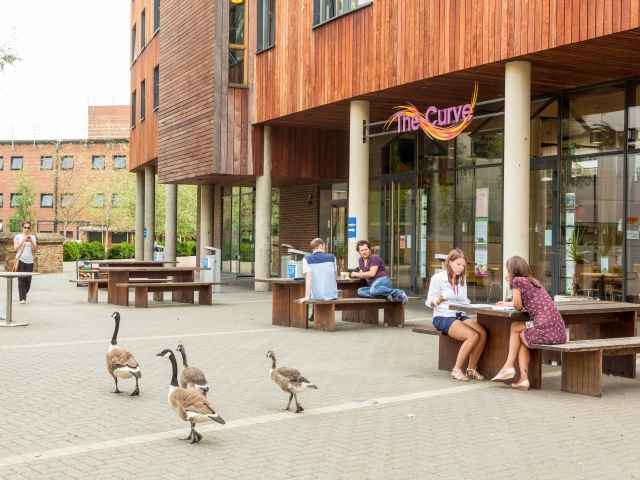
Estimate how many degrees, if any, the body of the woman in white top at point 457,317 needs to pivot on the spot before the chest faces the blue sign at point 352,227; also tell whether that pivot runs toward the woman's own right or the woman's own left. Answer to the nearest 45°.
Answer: approximately 135° to the woman's own left

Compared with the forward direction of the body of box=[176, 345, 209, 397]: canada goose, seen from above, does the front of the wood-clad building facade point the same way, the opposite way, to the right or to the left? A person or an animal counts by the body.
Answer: to the left

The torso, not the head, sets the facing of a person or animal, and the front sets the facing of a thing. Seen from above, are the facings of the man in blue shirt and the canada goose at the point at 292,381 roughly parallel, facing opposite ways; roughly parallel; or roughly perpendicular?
roughly perpendicular

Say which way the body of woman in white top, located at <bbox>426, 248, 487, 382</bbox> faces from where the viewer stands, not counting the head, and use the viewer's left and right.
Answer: facing the viewer and to the right of the viewer

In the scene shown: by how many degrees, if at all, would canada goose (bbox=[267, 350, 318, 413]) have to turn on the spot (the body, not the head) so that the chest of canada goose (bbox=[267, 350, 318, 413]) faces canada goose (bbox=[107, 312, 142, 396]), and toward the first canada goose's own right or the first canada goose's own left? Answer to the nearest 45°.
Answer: approximately 45° to the first canada goose's own right

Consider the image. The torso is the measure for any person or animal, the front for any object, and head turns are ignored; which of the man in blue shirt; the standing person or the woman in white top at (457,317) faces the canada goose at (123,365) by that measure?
the standing person

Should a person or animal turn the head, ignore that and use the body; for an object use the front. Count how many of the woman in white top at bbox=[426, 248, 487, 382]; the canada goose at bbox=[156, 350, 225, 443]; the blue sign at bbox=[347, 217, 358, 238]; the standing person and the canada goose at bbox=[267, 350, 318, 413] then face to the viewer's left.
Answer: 2

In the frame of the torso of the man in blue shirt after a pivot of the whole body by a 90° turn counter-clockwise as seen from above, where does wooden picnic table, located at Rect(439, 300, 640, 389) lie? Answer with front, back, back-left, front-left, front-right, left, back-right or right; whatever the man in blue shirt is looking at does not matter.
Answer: back-left

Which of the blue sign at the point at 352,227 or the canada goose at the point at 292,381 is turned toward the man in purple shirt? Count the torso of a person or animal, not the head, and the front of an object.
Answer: the blue sign

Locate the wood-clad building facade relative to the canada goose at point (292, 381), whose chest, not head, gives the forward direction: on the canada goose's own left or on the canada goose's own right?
on the canada goose's own right

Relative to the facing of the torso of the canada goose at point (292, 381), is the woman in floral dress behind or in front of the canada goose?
behind

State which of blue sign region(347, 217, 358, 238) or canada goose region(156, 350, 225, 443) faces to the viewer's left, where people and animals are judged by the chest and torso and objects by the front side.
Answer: the canada goose

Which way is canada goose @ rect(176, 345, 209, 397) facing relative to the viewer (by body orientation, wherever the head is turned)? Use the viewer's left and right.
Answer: facing away from the viewer and to the left of the viewer

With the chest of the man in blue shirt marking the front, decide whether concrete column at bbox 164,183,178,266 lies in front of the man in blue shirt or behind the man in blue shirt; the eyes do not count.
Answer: in front

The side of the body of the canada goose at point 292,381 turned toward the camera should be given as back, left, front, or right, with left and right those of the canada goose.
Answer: left

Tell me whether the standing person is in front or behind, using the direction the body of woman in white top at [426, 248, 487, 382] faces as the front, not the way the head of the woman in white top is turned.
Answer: behind

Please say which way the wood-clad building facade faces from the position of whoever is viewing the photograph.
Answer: facing the viewer and to the left of the viewer

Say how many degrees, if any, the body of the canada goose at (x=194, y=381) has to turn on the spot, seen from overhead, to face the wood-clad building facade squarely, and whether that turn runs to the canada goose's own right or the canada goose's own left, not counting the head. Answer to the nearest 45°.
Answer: approximately 90° to the canada goose's own right

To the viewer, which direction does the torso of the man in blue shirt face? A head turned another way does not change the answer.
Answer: away from the camera
